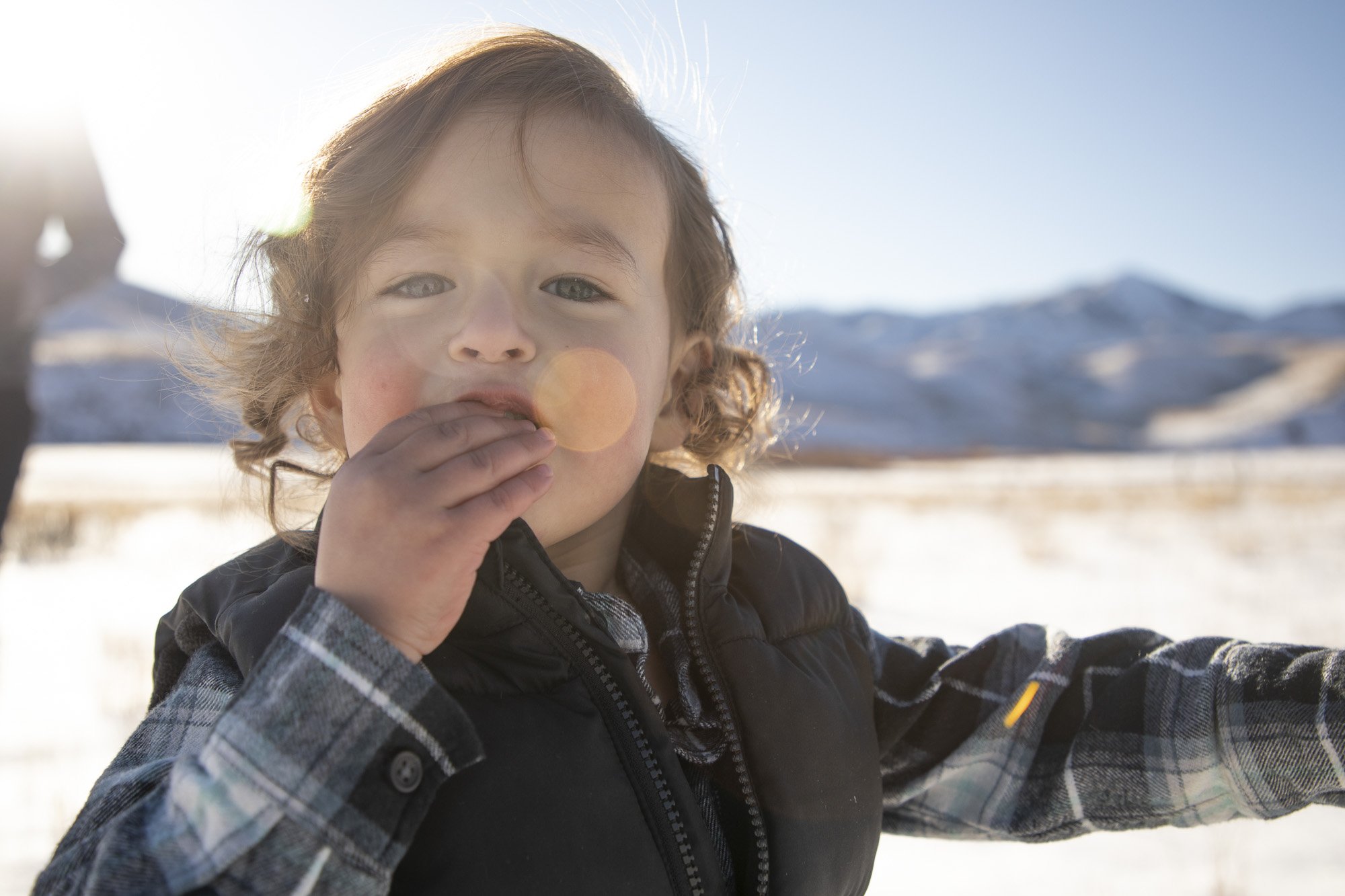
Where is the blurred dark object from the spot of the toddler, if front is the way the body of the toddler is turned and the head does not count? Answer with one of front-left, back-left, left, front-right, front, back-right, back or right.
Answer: back-right

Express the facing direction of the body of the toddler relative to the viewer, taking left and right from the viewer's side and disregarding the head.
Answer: facing the viewer
